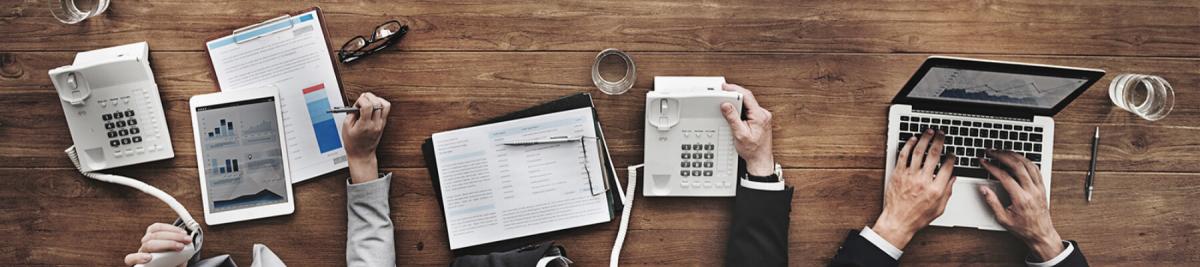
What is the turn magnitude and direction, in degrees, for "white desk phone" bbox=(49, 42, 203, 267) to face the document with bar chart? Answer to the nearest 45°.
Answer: approximately 45° to its left

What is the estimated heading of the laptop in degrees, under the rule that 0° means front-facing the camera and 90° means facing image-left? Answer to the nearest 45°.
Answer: approximately 0°

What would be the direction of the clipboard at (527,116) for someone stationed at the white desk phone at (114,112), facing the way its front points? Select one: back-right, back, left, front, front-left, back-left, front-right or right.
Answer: front-left

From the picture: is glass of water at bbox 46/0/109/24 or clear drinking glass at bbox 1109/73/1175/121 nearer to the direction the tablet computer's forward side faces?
the clear drinking glass

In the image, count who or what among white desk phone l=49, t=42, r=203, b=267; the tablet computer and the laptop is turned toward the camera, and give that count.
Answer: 3

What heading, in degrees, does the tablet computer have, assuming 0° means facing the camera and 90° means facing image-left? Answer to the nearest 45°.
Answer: approximately 0°

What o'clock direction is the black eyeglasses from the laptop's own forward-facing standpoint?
The black eyeglasses is roughly at 2 o'clock from the laptop.

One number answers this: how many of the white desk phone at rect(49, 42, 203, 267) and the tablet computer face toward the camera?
2

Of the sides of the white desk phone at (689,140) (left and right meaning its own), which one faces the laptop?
left

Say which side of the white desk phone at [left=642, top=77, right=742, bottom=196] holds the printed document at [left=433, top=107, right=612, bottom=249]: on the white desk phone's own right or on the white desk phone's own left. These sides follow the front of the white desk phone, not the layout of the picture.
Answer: on the white desk phone's own right
